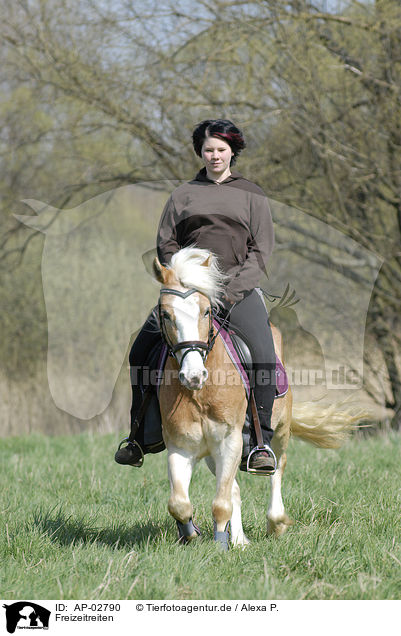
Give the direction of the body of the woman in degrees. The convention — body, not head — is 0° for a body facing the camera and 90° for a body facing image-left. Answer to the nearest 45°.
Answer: approximately 0°
